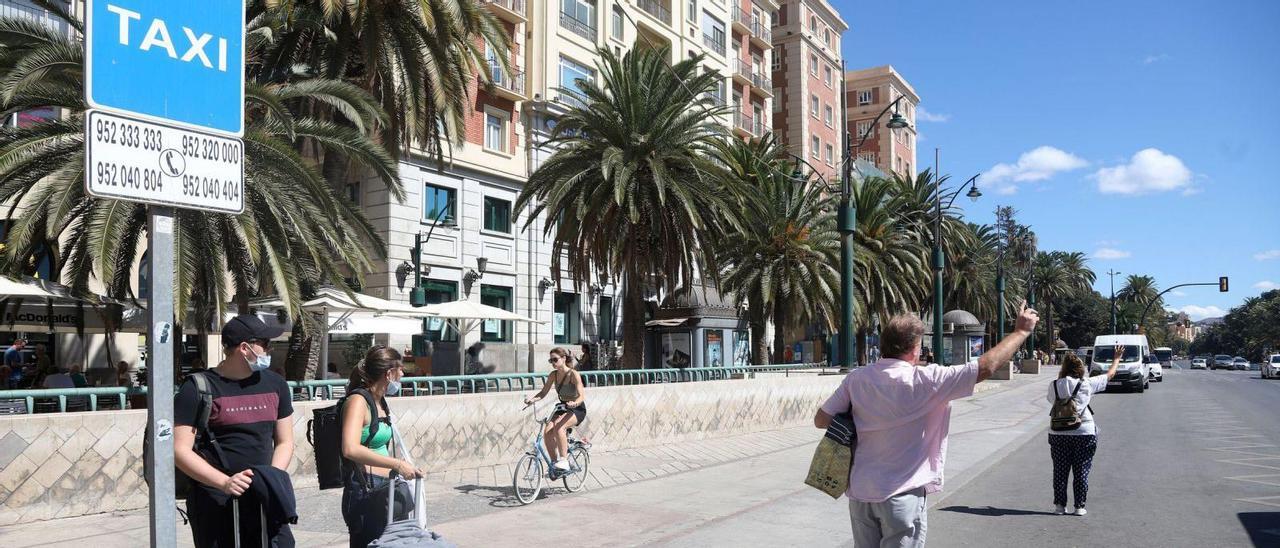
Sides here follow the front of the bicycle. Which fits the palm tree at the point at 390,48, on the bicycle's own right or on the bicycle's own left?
on the bicycle's own right

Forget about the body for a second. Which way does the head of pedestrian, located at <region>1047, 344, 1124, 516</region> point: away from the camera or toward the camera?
away from the camera

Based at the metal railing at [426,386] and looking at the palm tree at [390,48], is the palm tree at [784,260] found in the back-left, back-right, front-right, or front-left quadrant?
front-right

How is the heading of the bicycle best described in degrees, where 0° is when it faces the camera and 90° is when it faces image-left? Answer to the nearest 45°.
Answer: approximately 45°

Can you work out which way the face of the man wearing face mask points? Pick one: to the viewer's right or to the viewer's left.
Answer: to the viewer's right

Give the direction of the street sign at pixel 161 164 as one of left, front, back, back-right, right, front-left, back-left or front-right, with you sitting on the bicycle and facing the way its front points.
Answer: front-left

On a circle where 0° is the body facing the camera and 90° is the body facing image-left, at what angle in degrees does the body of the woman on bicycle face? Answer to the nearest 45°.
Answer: approximately 45°

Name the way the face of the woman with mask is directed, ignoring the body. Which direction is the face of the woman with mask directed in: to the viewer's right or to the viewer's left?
to the viewer's right

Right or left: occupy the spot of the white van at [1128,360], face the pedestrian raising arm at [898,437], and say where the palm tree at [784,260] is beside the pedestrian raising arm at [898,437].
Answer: right

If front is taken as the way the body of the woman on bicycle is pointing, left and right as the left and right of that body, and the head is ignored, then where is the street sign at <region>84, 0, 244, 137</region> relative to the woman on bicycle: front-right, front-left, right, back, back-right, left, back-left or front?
front-left

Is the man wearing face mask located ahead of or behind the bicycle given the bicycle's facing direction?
ahead

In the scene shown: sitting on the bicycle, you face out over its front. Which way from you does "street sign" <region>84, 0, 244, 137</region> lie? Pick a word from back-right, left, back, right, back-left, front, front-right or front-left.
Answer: front-left

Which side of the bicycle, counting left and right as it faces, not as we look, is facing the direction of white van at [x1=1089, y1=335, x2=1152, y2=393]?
back
